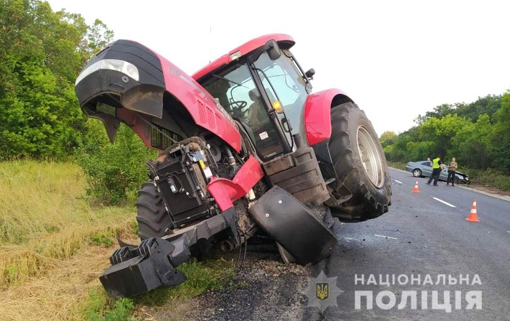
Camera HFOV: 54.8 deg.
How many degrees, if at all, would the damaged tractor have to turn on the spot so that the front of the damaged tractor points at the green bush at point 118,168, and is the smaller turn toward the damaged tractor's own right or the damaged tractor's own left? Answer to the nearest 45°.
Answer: approximately 90° to the damaged tractor's own right

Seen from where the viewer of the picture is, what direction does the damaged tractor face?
facing the viewer and to the left of the viewer

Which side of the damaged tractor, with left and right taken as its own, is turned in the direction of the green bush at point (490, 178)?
back
